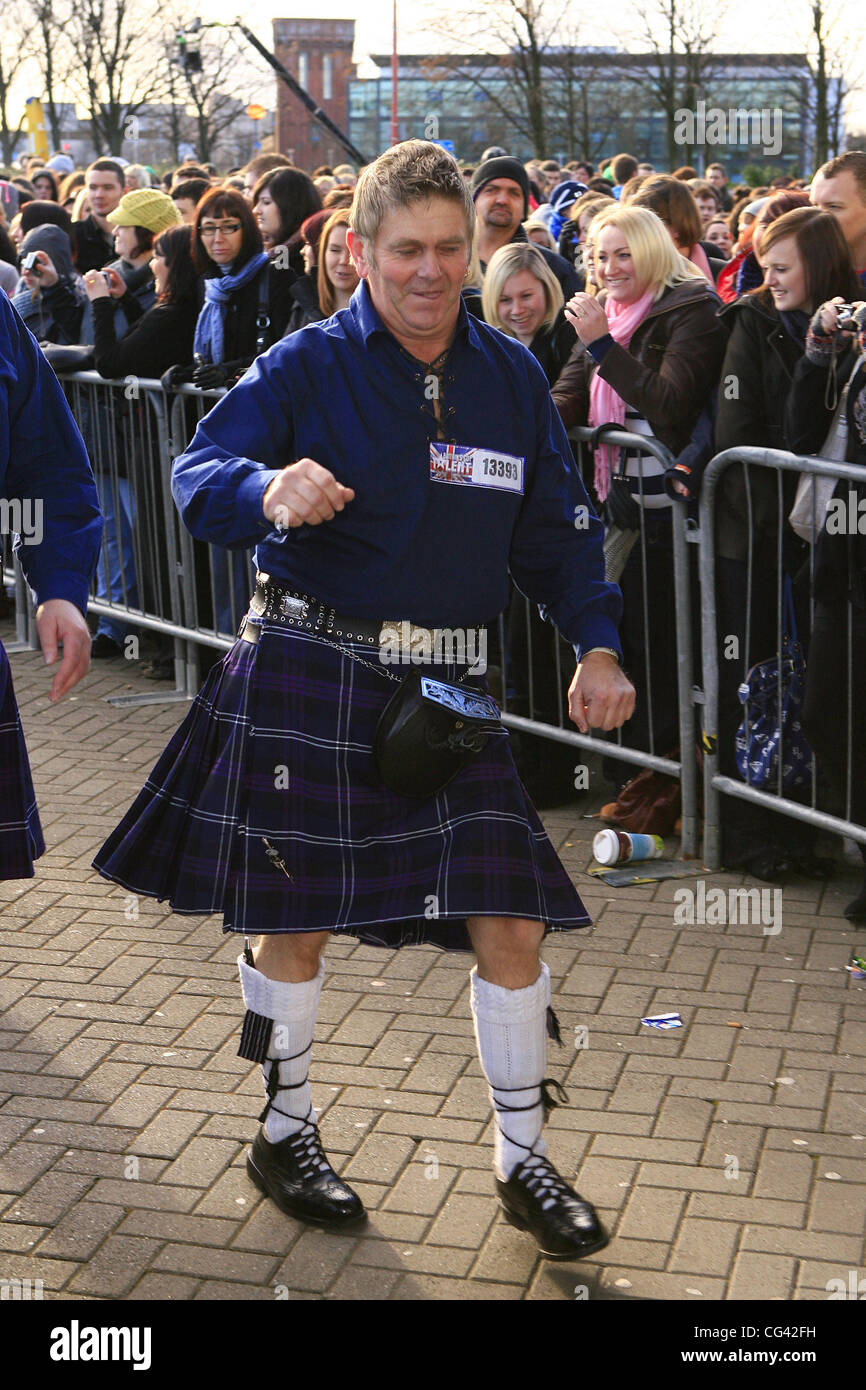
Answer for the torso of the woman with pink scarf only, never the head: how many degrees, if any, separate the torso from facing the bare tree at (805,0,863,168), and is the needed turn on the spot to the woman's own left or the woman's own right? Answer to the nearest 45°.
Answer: approximately 135° to the woman's own right

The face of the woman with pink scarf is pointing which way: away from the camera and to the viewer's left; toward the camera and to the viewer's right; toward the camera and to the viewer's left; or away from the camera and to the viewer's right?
toward the camera and to the viewer's left

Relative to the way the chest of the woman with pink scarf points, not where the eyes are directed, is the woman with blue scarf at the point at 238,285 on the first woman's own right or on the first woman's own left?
on the first woman's own right

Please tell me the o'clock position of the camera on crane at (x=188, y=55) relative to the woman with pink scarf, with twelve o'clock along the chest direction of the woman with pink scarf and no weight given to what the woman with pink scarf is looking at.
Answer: The camera on crane is roughly at 4 o'clock from the woman with pink scarf.

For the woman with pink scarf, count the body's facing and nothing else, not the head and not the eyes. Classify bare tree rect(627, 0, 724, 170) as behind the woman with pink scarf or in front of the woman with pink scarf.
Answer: behind

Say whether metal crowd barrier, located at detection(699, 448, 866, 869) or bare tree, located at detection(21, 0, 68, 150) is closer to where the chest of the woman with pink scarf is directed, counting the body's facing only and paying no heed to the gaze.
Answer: the metal crowd barrier

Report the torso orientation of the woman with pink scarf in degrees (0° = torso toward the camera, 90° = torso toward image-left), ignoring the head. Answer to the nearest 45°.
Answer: approximately 45°

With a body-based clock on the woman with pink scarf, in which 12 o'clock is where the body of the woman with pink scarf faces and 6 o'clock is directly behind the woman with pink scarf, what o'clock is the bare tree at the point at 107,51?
The bare tree is roughly at 4 o'clock from the woman with pink scarf.

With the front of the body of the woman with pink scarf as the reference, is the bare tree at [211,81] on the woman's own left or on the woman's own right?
on the woman's own right

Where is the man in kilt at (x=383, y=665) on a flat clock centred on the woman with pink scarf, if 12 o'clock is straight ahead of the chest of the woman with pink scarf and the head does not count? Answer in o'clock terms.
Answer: The man in kilt is roughly at 11 o'clock from the woman with pink scarf.
